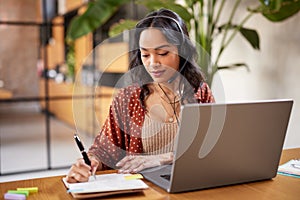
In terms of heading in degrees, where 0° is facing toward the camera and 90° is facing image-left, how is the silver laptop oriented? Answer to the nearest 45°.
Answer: approximately 135°

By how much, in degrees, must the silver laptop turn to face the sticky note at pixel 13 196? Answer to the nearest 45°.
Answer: approximately 45° to its left

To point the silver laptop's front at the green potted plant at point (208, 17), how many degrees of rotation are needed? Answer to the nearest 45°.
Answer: approximately 45° to its right
